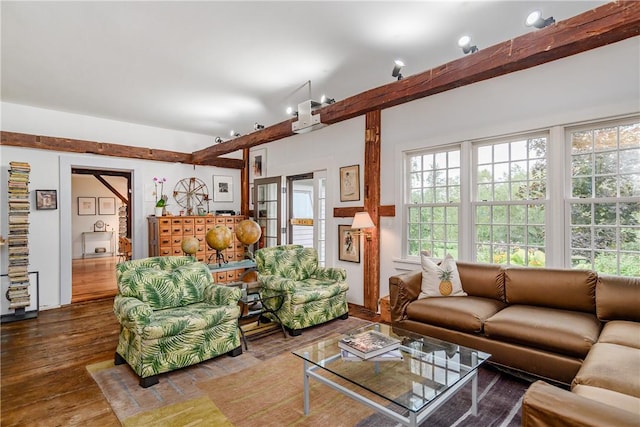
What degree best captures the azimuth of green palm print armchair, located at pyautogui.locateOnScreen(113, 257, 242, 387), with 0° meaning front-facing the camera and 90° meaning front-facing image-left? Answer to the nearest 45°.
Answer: approximately 315°

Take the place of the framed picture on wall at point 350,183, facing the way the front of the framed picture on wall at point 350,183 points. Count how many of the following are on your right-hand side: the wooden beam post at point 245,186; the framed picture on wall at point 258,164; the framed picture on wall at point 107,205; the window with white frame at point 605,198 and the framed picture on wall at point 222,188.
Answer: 4

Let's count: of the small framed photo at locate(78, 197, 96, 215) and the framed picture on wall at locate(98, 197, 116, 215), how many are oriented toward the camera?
2

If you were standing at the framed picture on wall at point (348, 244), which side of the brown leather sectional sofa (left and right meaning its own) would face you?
right

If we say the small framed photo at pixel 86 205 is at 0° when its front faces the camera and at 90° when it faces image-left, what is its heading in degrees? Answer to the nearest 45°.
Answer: approximately 0°

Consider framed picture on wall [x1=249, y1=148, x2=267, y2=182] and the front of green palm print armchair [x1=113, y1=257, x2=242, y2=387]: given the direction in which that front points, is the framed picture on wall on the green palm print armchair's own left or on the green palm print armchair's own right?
on the green palm print armchair's own left

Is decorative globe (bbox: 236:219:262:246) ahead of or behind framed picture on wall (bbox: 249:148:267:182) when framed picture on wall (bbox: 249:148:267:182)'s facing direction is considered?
ahead

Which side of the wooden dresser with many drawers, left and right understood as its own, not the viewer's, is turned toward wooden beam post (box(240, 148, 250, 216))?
left

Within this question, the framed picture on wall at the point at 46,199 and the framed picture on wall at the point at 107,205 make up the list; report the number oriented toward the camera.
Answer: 2

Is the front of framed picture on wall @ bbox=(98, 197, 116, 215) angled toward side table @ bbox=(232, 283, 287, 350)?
yes

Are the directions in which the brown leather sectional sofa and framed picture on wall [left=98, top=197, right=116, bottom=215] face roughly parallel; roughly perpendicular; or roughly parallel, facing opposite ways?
roughly perpendicular
